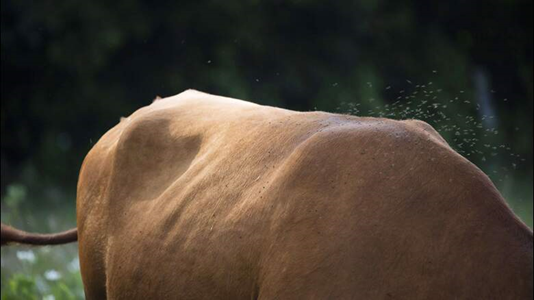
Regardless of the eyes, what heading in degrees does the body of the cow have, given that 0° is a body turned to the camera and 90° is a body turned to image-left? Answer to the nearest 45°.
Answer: approximately 270°

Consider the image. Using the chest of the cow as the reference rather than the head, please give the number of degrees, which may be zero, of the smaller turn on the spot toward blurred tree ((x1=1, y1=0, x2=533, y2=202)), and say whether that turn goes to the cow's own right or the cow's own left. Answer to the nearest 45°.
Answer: approximately 90° to the cow's own left
